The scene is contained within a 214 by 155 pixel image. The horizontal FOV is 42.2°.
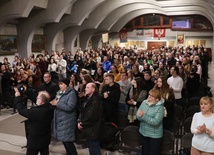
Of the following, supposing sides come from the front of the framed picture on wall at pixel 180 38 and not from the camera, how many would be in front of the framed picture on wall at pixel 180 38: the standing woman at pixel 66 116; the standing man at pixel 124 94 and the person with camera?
3

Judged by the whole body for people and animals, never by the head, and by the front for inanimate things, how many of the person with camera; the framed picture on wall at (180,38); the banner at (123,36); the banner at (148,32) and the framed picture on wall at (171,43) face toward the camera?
4

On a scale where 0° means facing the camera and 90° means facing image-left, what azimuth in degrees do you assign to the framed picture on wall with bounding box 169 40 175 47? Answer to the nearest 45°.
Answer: approximately 0°

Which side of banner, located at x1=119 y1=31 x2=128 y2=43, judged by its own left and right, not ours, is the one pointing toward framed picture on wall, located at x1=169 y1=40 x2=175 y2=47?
left

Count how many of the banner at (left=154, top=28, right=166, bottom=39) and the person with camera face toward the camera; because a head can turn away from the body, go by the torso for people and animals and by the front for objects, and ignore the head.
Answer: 1

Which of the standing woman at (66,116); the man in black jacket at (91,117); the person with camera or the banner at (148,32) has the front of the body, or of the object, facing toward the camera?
the banner

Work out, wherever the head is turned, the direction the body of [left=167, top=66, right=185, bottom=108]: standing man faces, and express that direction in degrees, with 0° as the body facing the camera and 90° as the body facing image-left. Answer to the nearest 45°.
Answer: approximately 45°

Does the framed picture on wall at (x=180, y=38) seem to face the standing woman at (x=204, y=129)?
yes
